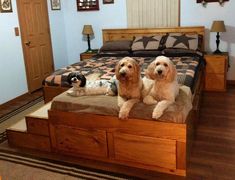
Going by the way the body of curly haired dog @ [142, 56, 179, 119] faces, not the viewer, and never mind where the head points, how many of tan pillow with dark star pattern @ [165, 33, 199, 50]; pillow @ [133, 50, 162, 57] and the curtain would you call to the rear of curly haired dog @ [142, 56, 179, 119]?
3

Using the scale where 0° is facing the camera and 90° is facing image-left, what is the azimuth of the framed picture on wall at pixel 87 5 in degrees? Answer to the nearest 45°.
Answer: approximately 0°

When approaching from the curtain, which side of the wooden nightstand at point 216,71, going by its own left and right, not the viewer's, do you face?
right

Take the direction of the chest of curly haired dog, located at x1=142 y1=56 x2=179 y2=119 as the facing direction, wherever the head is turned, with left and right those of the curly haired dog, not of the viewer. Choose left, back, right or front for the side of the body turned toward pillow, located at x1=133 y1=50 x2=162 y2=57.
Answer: back

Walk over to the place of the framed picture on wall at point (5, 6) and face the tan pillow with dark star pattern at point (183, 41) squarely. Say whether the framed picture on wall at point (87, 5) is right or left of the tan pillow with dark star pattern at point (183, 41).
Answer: left

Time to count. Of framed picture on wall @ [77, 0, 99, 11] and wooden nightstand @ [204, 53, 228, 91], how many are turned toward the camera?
2

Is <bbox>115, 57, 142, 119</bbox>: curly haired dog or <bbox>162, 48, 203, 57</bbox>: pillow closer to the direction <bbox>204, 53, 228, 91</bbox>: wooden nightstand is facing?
the curly haired dog

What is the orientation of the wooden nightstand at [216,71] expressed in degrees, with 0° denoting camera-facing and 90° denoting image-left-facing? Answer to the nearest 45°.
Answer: approximately 0°

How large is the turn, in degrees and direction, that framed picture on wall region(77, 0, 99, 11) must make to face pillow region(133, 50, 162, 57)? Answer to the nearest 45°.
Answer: approximately 45° to its left
